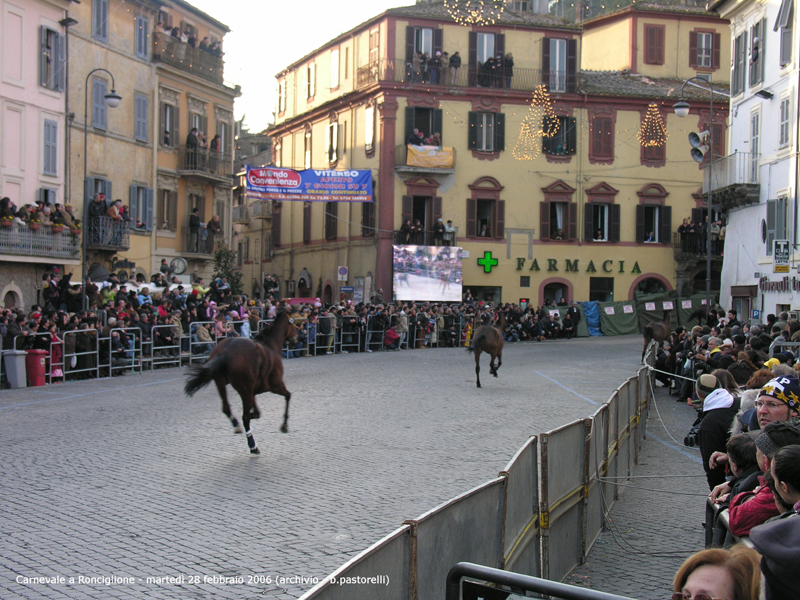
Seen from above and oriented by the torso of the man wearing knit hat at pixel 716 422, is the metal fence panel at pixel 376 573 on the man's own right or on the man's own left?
on the man's own left

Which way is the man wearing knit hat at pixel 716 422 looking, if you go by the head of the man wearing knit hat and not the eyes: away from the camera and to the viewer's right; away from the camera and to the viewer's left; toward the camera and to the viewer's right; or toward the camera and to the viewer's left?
away from the camera and to the viewer's left

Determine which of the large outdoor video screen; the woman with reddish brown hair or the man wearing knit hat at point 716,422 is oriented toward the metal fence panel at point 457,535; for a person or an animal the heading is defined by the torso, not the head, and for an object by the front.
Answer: the large outdoor video screen

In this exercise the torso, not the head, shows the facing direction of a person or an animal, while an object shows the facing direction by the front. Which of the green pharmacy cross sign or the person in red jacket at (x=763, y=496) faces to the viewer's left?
the person in red jacket

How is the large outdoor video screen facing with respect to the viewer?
toward the camera

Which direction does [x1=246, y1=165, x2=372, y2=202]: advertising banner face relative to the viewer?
toward the camera

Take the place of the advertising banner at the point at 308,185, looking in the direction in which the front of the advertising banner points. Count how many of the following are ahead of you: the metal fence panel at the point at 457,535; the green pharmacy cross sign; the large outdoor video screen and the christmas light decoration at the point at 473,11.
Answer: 1

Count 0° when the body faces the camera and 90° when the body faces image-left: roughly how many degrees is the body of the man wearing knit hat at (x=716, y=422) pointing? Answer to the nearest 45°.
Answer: approximately 135°

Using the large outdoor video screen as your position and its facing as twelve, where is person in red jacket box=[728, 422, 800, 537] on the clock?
The person in red jacket is roughly at 12 o'clock from the large outdoor video screen.

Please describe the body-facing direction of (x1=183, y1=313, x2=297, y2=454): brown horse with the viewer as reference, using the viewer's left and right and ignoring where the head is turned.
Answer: facing away from the viewer and to the right of the viewer

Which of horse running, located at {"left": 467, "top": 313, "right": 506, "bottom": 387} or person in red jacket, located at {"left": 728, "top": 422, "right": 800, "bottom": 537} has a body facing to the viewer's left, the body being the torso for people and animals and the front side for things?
the person in red jacket

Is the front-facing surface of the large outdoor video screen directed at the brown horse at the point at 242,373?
yes

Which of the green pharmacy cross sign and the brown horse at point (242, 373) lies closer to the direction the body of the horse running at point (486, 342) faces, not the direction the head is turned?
the green pharmacy cross sign

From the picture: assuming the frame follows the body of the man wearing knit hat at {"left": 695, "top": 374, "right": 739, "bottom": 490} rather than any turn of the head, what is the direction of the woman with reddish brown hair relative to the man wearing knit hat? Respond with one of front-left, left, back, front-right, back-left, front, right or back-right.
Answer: back-left

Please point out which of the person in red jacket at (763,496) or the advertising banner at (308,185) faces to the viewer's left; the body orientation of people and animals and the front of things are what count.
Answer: the person in red jacket

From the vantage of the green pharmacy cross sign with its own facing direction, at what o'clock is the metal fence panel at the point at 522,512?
The metal fence panel is roughly at 12 o'clock from the green pharmacy cross sign.

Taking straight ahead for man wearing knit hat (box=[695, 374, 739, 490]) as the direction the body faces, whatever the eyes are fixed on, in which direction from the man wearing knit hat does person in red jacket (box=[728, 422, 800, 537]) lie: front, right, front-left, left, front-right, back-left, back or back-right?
back-left

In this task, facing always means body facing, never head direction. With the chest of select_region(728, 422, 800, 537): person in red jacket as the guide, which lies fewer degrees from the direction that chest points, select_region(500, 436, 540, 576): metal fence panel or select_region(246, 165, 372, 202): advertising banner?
the metal fence panel

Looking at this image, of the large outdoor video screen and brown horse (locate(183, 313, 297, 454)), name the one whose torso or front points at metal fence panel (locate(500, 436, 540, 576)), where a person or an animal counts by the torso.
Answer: the large outdoor video screen

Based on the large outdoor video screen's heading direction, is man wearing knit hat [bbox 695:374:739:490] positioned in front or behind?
in front
